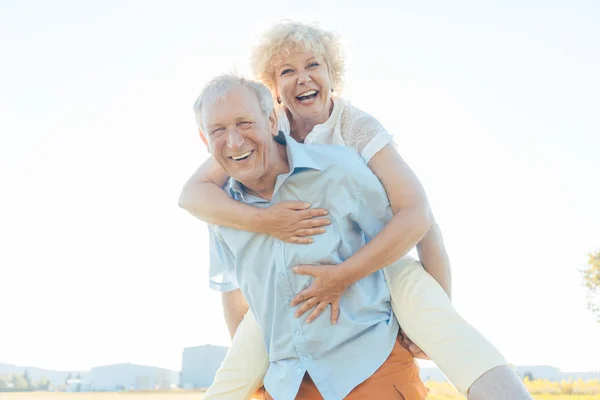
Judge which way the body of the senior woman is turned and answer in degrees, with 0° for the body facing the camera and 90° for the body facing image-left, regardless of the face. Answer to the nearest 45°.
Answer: approximately 0°
